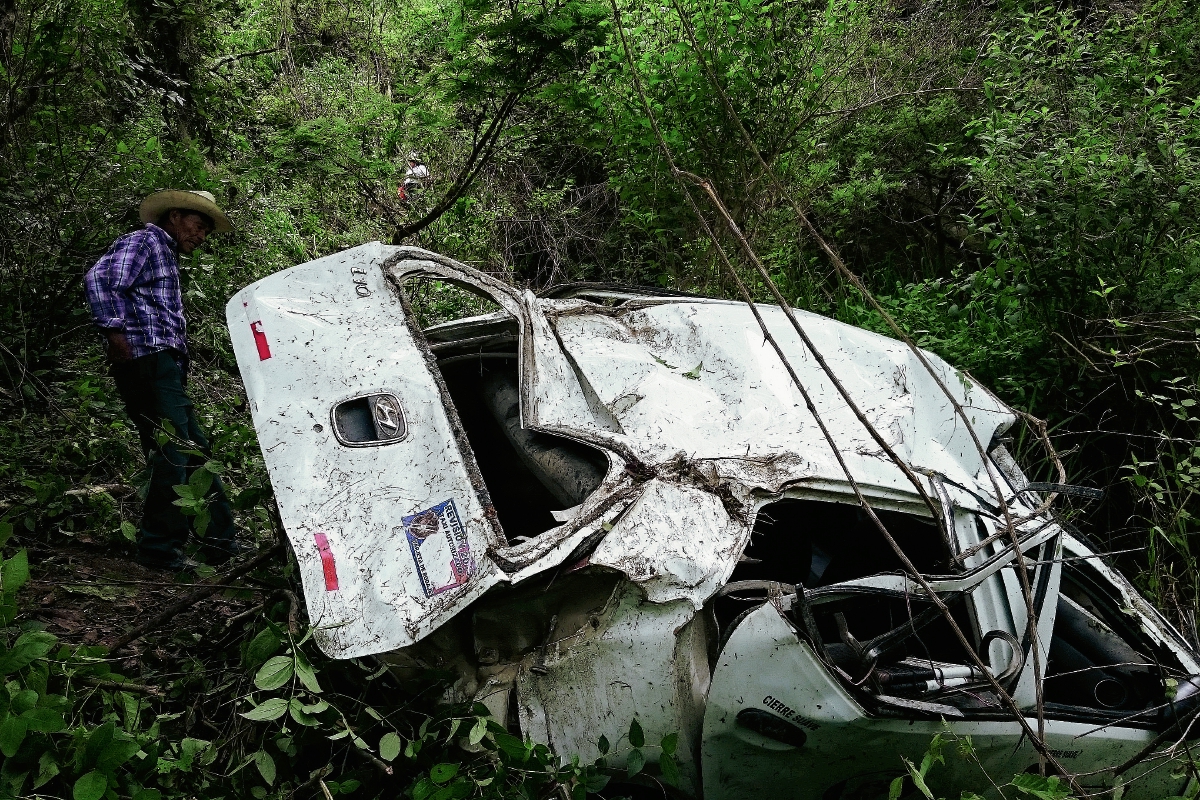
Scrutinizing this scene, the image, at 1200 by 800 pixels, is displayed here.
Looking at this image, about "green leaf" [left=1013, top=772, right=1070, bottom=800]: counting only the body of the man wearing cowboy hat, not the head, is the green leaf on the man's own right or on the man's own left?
on the man's own right

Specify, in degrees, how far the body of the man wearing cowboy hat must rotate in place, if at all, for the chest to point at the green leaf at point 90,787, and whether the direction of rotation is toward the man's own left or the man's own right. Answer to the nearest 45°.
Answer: approximately 90° to the man's own right

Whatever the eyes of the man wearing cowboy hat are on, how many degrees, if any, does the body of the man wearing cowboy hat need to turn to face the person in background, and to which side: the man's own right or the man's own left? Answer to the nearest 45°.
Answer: approximately 45° to the man's own left

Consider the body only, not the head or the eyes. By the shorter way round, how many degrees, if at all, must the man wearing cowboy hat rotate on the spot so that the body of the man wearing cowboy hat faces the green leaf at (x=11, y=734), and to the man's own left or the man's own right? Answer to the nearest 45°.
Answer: approximately 90° to the man's own right

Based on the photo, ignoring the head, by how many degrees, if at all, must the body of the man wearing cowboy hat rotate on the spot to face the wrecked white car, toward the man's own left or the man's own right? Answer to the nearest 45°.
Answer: approximately 45° to the man's own right

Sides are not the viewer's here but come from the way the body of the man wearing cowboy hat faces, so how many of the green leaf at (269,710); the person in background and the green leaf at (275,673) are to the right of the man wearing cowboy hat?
2

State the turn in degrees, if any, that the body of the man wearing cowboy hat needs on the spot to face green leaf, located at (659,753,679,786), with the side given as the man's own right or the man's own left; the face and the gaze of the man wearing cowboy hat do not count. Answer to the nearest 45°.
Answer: approximately 90° to the man's own right

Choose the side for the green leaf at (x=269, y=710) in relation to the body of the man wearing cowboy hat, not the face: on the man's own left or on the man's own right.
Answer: on the man's own right

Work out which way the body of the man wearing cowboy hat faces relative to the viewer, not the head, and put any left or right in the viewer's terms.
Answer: facing to the right of the viewer
